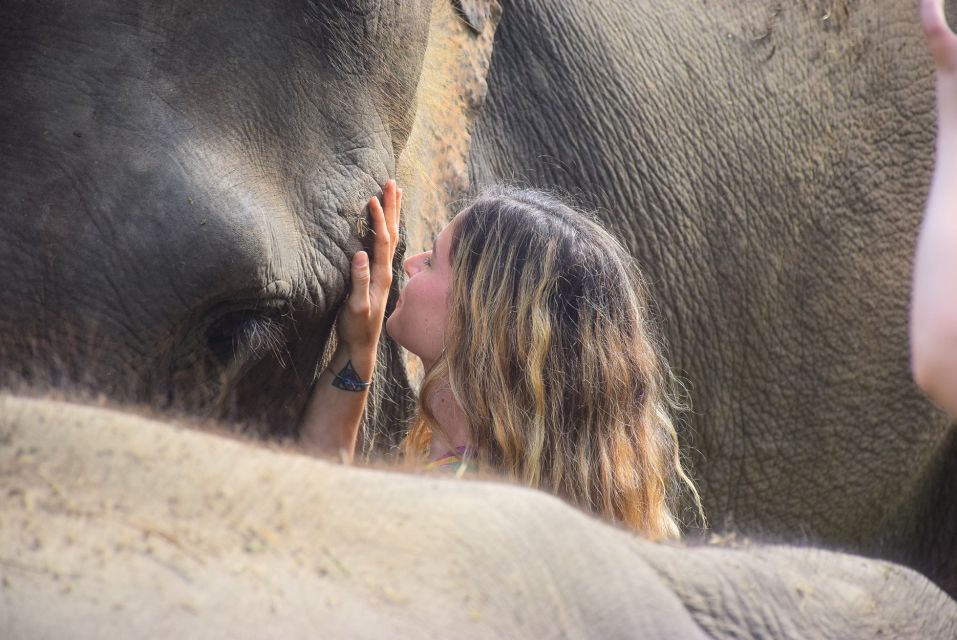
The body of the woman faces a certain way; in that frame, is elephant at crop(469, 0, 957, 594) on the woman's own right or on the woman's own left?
on the woman's own right

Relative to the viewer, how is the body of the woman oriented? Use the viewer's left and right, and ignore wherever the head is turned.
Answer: facing to the left of the viewer

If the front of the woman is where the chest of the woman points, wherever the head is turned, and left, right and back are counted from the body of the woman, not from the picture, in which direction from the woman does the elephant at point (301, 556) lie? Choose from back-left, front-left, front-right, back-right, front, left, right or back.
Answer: left
